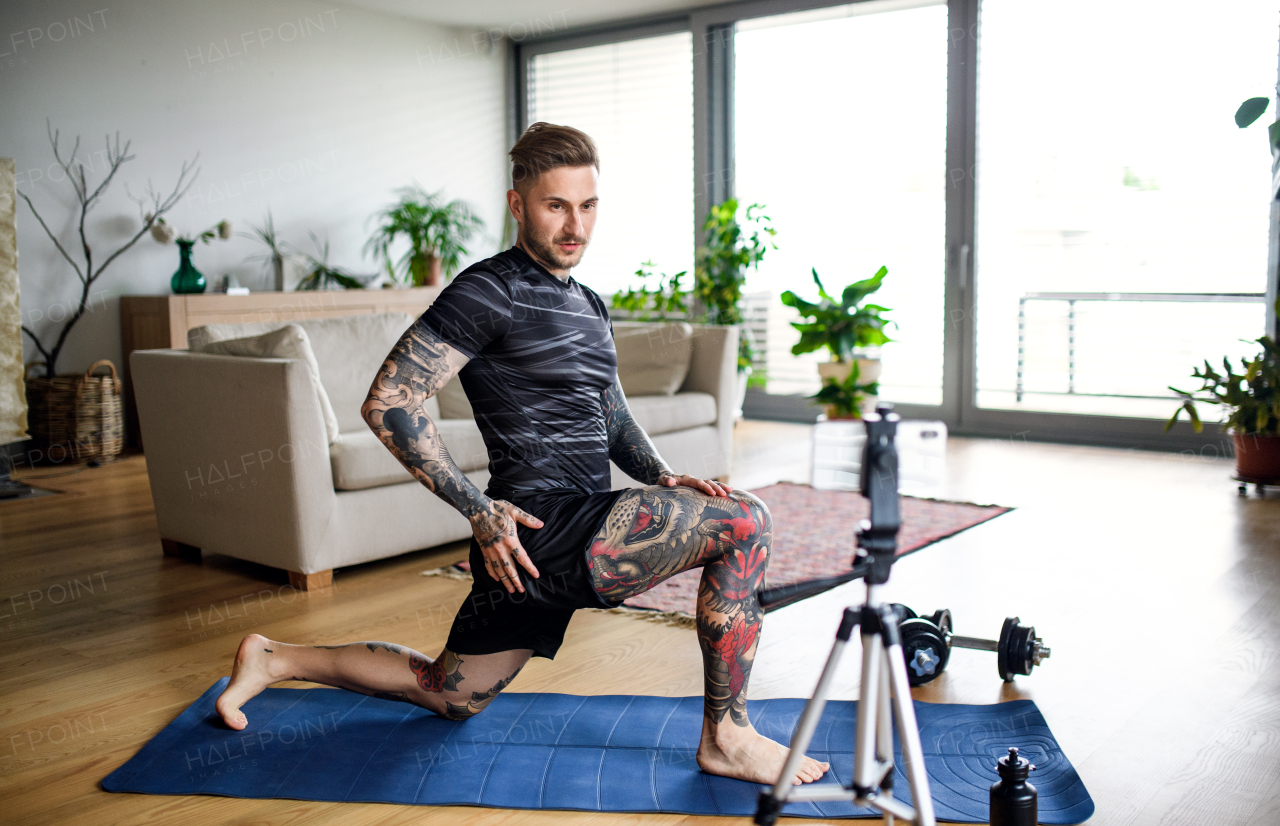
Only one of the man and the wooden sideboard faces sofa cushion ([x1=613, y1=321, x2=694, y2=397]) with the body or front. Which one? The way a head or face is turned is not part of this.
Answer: the wooden sideboard

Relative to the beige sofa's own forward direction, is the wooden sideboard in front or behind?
behind

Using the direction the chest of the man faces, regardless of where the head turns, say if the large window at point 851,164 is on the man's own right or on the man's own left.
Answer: on the man's own left

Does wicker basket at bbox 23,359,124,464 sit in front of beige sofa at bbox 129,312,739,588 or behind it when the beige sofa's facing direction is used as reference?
behind

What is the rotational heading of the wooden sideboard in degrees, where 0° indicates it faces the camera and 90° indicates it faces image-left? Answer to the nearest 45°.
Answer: approximately 315°

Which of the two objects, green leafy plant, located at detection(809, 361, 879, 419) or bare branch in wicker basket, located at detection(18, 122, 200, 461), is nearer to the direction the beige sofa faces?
the green leafy plant

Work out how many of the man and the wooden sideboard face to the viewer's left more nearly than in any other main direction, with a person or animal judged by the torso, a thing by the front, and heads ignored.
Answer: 0

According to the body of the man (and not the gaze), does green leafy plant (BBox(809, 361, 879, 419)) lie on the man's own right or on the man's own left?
on the man's own left

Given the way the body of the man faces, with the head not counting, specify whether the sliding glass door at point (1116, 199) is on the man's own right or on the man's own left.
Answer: on the man's own left

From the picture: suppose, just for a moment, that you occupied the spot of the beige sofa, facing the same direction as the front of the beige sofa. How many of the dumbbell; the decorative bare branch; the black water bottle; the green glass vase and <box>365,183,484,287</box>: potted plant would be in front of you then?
2

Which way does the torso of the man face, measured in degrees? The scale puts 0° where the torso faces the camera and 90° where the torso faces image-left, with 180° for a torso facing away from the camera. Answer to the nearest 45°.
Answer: approximately 315°
